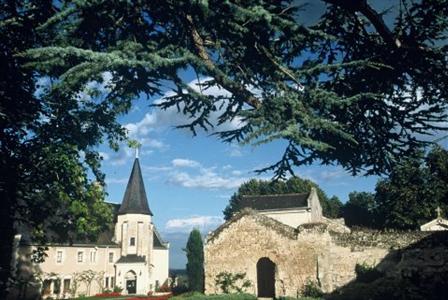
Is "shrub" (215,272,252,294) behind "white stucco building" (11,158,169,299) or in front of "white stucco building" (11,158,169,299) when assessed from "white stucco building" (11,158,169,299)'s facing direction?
in front

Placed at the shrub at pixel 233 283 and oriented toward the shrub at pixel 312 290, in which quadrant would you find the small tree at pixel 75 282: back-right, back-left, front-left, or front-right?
back-left

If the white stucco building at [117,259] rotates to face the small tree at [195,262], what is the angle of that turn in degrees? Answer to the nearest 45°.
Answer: approximately 45° to its left

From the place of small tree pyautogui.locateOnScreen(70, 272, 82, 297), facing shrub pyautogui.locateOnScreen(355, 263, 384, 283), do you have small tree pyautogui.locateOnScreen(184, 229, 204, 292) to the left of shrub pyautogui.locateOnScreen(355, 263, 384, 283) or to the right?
left

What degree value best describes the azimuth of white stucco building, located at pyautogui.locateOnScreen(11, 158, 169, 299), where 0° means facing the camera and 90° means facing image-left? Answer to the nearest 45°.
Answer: approximately 0°
